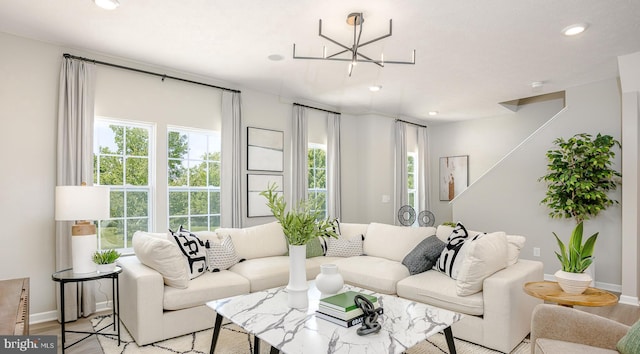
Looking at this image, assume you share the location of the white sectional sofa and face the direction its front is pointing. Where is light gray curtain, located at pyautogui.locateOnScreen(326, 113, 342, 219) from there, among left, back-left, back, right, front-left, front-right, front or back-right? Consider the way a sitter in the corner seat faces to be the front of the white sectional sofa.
back

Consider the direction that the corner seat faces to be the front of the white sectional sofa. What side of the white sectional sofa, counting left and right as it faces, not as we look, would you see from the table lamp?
right

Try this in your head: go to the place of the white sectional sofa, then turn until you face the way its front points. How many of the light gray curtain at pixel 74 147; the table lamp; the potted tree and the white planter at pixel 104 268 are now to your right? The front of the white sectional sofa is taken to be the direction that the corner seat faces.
3

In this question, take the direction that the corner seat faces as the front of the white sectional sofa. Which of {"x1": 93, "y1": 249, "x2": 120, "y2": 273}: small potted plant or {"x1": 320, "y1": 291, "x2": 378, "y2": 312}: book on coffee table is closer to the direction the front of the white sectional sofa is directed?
the book on coffee table

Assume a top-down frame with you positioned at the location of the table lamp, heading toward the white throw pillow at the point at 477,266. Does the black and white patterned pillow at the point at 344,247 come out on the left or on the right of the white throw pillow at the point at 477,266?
left

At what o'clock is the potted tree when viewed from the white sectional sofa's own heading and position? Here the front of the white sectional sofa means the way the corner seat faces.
The potted tree is roughly at 8 o'clock from the white sectional sofa.

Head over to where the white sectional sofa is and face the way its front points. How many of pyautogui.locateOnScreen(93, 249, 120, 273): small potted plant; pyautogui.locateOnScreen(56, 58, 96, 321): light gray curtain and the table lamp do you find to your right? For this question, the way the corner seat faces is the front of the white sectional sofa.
3

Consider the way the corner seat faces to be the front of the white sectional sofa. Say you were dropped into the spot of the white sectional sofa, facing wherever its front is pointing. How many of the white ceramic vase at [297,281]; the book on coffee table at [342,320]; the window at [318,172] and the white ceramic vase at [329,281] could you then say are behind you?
1

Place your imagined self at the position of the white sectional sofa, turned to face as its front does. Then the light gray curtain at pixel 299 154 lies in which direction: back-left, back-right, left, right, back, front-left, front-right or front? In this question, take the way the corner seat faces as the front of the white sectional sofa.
back

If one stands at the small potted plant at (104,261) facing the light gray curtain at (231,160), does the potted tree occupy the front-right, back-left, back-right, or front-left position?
front-right

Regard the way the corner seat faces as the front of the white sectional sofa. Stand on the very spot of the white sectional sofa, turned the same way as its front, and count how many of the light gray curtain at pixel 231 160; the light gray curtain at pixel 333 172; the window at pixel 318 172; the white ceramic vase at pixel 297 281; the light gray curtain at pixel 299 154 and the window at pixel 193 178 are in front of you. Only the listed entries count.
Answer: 1

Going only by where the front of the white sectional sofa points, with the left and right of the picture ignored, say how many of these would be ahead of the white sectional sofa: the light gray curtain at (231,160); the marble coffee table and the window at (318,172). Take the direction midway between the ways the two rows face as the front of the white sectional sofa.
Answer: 1

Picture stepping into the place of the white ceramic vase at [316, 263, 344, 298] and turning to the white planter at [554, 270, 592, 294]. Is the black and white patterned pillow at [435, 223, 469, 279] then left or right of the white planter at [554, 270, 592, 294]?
left

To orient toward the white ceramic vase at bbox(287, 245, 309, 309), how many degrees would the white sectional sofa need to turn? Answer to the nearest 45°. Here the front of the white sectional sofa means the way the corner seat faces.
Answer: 0° — it already faces it

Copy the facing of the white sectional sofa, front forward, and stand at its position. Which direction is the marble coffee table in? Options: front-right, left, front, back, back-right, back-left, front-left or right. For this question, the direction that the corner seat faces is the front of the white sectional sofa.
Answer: front

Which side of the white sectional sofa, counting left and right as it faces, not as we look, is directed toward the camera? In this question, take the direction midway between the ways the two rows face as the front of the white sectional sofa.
front

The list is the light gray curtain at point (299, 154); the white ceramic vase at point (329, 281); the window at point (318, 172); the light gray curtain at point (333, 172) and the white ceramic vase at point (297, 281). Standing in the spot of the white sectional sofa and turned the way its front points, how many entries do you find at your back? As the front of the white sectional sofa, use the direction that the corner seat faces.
3
